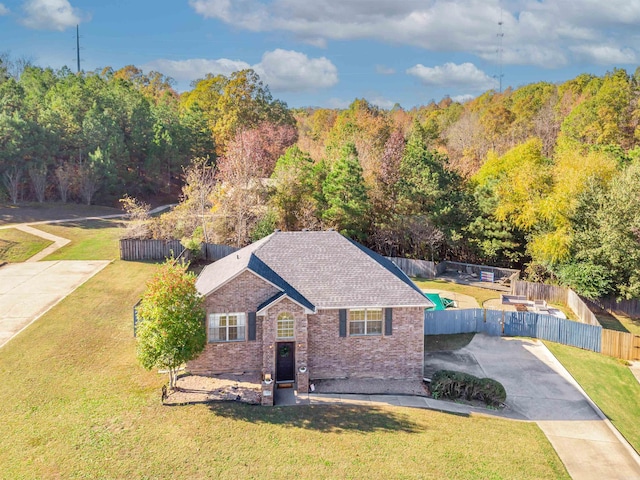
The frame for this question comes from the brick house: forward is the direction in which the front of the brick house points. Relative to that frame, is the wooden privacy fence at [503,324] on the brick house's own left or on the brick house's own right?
on the brick house's own left

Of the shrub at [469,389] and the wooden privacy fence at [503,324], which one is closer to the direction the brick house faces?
the shrub

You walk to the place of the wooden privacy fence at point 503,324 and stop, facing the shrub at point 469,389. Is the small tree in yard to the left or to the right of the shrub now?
right

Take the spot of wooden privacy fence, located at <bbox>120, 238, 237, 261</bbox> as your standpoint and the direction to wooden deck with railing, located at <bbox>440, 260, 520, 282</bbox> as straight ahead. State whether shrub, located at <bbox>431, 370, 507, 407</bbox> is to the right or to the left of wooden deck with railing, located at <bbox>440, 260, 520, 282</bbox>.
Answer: right

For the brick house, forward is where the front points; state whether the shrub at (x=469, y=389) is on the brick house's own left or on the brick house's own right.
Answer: on the brick house's own left

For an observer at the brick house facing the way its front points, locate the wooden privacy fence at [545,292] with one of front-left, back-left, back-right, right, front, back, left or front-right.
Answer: back-left

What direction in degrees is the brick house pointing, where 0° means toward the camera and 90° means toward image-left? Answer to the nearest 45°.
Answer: approximately 0°

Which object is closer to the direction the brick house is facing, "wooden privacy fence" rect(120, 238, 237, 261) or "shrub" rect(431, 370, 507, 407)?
the shrub

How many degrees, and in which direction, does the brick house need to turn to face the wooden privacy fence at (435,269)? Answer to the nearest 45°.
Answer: approximately 135° to its left

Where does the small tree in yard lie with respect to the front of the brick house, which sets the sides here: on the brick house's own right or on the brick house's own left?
on the brick house's own right

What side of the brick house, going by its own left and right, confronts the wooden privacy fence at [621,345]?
left

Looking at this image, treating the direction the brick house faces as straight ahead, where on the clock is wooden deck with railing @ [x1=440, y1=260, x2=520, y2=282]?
The wooden deck with railing is roughly at 7 o'clock from the brick house.

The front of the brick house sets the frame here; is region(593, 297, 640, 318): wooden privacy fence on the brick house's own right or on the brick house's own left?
on the brick house's own left
